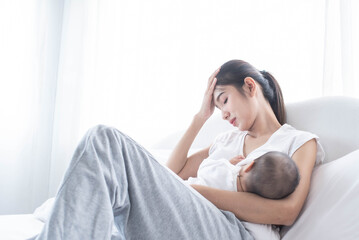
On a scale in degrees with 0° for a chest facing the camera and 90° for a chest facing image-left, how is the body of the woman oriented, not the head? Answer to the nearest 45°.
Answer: approximately 45°
